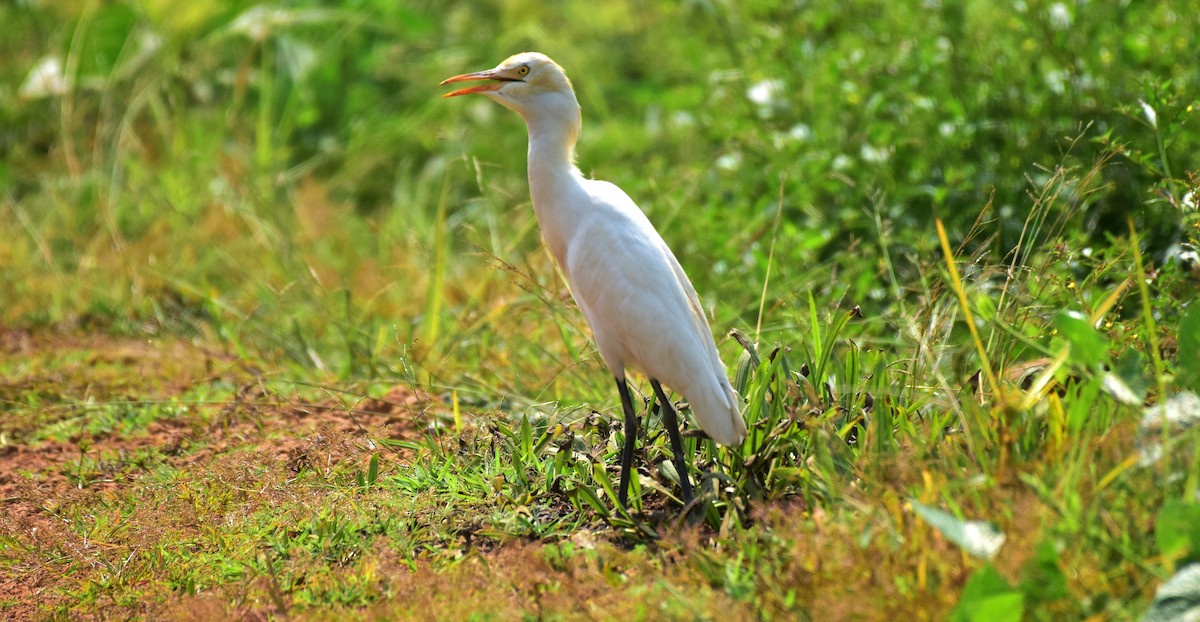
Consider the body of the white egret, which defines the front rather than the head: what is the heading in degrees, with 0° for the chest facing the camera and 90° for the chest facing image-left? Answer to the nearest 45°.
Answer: approximately 90°

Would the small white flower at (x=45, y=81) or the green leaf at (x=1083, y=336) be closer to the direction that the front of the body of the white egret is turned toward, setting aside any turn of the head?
the small white flower

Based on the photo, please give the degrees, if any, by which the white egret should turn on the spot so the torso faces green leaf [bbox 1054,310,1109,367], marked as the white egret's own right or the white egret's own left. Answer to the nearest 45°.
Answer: approximately 135° to the white egret's own left

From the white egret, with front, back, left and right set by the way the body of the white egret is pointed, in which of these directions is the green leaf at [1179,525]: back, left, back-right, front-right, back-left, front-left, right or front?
back-left

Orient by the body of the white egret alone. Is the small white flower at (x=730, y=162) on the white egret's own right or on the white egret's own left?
on the white egret's own right

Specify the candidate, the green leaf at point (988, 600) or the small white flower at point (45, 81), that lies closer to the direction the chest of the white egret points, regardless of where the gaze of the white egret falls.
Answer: the small white flower

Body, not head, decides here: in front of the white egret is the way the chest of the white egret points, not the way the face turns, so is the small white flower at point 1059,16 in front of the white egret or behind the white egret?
behind

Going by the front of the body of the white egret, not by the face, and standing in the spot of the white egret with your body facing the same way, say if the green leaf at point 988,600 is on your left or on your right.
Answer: on your left

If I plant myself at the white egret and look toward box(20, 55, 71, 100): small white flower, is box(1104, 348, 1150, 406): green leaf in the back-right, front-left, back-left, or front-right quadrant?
back-right
